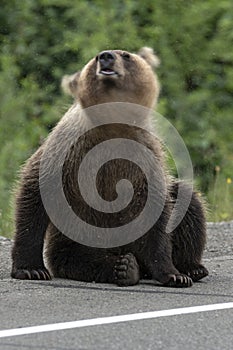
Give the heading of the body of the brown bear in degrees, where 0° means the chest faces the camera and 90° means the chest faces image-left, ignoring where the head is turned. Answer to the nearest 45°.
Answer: approximately 0°
